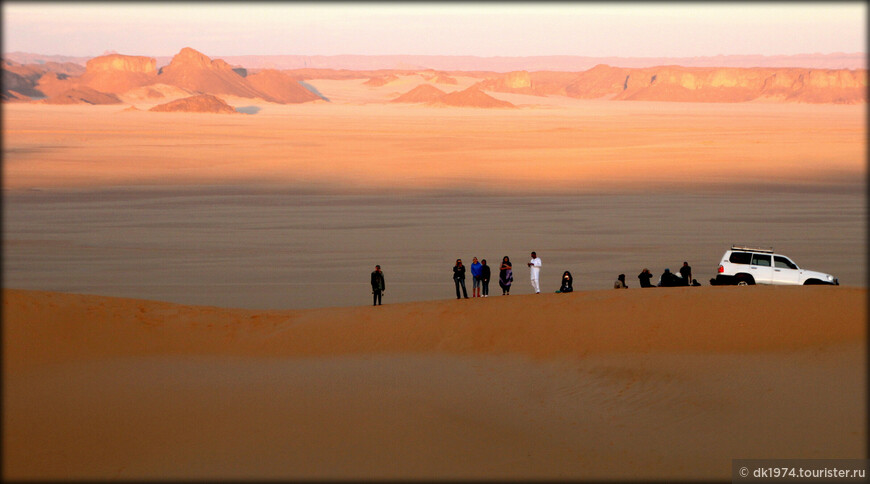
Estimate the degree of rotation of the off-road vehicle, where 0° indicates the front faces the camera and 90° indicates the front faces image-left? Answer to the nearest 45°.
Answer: approximately 270°
